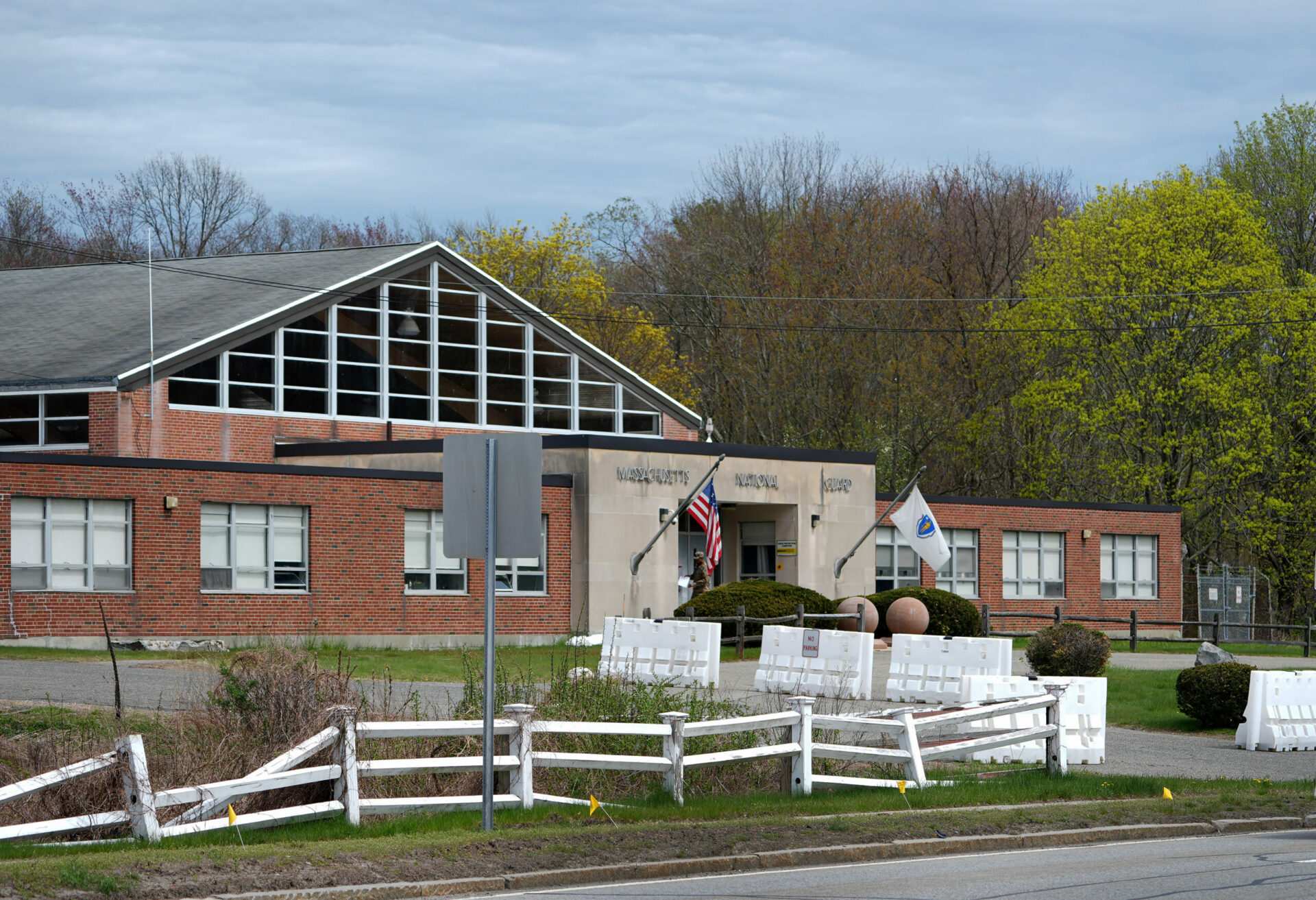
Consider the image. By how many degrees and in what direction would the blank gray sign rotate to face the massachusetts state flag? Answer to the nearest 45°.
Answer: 0° — it already faces it

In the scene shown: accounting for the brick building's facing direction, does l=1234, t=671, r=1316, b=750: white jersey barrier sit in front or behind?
in front

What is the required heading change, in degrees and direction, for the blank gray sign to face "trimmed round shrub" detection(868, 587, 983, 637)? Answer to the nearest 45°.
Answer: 0° — it already faces it

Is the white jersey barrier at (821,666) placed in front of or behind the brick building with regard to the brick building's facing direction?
in front

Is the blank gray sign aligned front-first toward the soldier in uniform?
yes

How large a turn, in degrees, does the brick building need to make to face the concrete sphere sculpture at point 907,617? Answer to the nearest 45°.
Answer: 0° — it already faces it

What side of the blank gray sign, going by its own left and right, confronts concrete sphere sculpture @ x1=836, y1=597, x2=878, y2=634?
front

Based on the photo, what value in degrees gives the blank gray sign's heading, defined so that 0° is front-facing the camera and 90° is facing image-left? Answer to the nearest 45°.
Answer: approximately 180°

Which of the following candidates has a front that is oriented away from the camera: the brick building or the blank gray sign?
the blank gray sign

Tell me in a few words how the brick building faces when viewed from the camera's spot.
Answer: facing the viewer and to the right of the viewer

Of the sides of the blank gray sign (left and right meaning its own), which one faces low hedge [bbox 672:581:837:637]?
front

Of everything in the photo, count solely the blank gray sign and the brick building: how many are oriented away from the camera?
1

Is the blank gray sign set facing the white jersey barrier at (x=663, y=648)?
yes

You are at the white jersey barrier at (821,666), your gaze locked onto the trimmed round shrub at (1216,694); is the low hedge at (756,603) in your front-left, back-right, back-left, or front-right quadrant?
back-left

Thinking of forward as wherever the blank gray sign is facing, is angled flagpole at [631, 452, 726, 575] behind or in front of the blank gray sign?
in front
